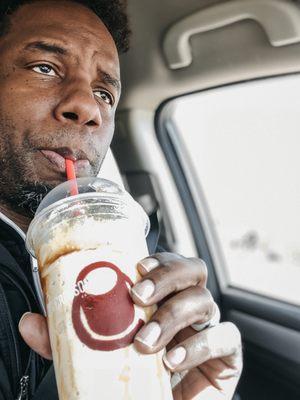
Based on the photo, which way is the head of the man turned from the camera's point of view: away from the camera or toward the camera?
toward the camera

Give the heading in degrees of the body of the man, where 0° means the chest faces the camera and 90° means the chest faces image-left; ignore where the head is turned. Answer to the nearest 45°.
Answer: approximately 315°
